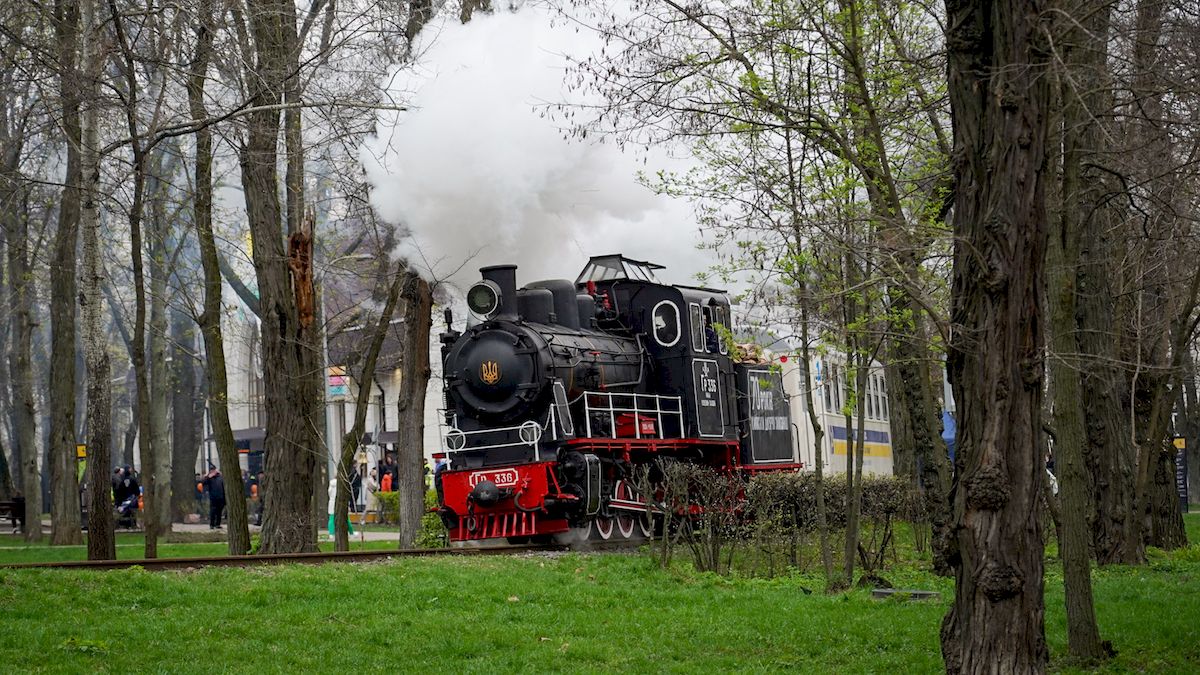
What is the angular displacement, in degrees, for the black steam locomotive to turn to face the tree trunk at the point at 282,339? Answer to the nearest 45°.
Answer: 0° — it already faces it

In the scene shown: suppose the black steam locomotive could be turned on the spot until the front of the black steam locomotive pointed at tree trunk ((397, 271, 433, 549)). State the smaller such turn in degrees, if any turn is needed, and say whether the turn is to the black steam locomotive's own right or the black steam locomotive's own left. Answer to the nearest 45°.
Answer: approximately 45° to the black steam locomotive's own right

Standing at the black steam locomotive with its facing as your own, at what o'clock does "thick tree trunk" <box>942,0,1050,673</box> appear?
The thick tree trunk is roughly at 10 o'clock from the black steam locomotive.

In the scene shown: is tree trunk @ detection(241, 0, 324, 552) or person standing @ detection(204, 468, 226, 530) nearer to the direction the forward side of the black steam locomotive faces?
the tree trunk

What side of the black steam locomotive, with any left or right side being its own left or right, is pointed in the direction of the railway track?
front

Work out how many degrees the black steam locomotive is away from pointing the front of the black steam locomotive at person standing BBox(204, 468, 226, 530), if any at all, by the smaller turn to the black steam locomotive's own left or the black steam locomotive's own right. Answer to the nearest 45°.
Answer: approximately 90° to the black steam locomotive's own right

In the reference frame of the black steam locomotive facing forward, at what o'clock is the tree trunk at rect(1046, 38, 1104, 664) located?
The tree trunk is roughly at 10 o'clock from the black steam locomotive.

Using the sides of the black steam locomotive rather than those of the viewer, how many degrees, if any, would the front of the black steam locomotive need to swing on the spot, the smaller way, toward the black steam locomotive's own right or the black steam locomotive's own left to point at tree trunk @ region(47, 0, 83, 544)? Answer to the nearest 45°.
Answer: approximately 90° to the black steam locomotive's own right

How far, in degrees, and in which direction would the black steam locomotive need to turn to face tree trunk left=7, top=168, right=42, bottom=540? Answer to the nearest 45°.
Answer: approximately 90° to its right

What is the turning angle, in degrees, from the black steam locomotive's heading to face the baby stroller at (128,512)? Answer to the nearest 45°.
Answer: approximately 90° to its right

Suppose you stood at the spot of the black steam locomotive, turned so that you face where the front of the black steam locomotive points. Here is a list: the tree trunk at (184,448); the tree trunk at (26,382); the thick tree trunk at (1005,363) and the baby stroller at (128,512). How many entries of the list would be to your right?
3

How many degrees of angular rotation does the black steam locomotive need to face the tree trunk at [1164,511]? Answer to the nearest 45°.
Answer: approximately 135° to its left

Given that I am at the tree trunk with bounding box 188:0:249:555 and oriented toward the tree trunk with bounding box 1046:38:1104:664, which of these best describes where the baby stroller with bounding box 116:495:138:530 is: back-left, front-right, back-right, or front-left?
back-left

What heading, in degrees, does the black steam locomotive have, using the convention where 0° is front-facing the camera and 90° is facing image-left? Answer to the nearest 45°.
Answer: approximately 45°
